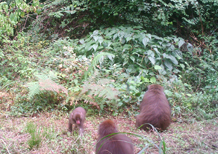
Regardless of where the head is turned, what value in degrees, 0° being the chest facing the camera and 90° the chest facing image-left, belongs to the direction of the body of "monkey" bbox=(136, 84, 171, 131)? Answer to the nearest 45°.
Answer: approximately 180°
